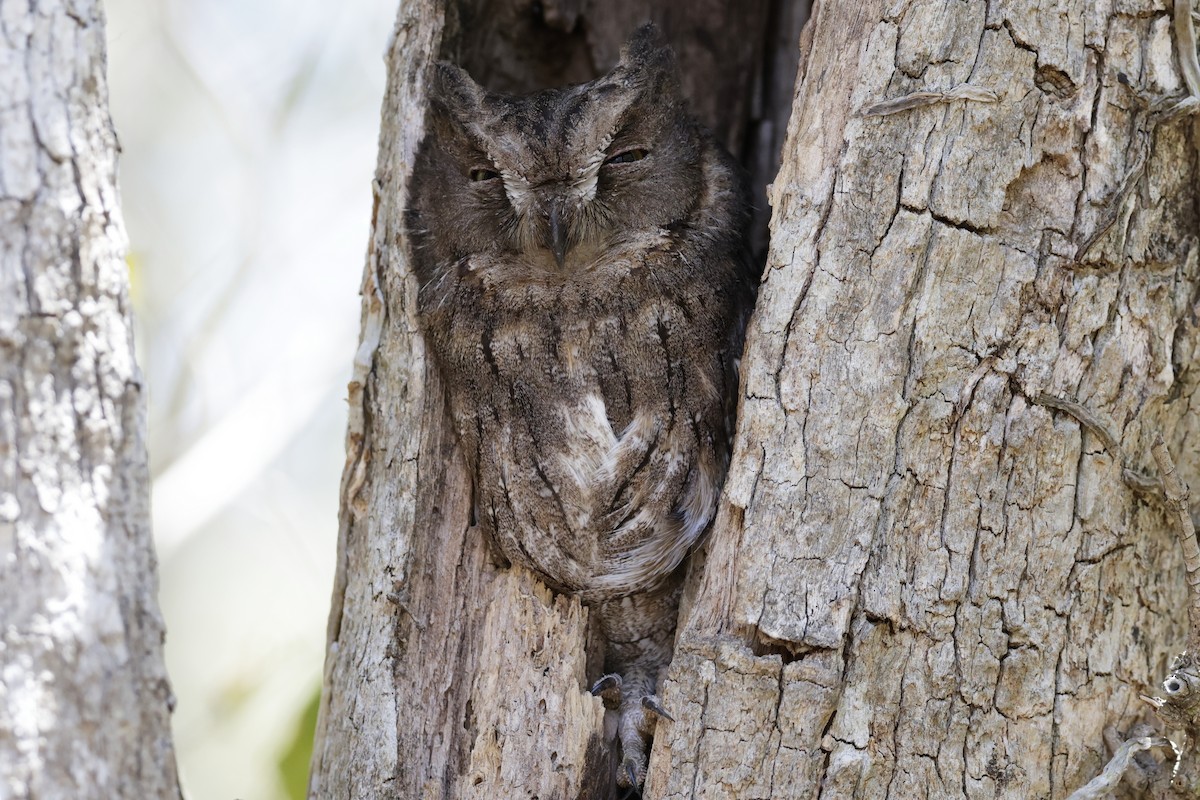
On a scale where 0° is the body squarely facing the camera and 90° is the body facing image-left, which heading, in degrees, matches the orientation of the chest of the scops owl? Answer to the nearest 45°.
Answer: approximately 0°
